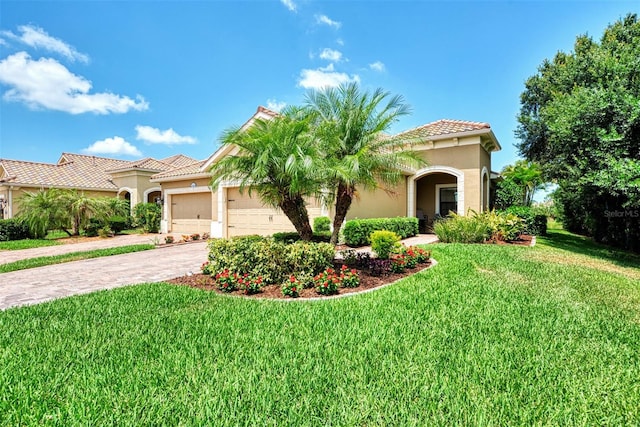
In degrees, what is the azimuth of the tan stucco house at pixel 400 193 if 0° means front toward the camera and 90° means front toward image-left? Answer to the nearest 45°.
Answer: approximately 0°
